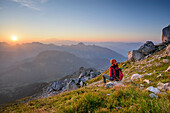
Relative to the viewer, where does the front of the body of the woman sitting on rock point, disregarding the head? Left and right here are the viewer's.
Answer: facing away from the viewer and to the left of the viewer

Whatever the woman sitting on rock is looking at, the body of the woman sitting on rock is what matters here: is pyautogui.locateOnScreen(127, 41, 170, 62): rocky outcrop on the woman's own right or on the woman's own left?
on the woman's own right

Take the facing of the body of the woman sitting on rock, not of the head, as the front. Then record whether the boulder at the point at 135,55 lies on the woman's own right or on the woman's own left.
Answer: on the woman's own right
